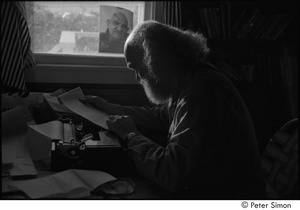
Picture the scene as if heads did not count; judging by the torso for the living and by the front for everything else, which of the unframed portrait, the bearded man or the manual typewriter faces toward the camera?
the unframed portrait

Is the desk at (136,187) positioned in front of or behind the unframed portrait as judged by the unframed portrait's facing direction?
in front

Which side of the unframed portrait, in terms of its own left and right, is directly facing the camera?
front

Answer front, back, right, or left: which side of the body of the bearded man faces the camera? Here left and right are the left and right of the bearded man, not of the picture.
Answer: left

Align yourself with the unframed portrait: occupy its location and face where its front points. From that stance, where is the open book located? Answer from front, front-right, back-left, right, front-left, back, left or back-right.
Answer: front

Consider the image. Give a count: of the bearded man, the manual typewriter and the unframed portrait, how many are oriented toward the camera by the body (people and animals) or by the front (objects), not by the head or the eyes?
1

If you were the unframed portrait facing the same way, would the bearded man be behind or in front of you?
in front

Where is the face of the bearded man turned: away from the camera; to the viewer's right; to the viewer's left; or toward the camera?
to the viewer's left

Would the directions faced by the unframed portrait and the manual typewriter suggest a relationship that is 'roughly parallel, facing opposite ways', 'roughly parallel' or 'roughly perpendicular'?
roughly perpendicular

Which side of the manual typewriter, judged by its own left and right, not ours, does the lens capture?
right

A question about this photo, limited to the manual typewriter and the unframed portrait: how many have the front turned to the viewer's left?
0

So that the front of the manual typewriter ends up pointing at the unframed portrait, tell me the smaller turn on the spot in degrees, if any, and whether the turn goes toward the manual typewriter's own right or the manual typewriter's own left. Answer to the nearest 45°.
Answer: approximately 90° to the manual typewriter's own left
